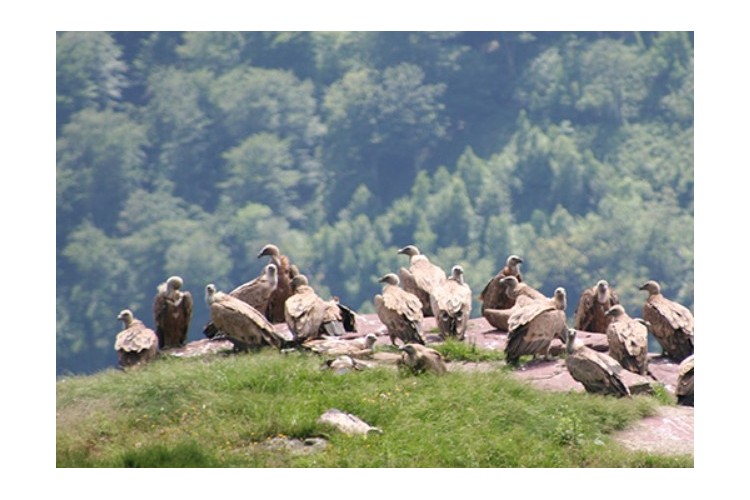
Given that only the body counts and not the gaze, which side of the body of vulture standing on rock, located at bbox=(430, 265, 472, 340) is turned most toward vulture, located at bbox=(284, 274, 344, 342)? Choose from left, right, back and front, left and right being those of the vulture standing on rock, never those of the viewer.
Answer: left

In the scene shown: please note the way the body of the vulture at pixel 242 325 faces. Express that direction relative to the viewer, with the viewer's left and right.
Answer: facing to the left of the viewer

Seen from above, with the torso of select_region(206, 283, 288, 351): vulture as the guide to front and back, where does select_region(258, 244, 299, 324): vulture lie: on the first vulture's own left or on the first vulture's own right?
on the first vulture's own right

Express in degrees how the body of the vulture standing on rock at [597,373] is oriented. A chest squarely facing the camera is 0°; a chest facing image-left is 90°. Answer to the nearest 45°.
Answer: approximately 135°

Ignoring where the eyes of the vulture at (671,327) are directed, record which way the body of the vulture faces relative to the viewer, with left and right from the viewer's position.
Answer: facing to the left of the viewer

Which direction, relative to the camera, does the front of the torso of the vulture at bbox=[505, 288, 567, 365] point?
to the viewer's right

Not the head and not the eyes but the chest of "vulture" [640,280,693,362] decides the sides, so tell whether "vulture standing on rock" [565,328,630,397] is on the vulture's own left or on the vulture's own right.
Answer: on the vulture's own left

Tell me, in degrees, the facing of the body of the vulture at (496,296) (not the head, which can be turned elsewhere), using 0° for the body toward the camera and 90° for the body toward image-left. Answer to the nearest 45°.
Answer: approximately 270°

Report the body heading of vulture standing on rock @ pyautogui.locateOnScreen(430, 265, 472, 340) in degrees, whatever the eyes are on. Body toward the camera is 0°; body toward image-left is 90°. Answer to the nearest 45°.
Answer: approximately 180°

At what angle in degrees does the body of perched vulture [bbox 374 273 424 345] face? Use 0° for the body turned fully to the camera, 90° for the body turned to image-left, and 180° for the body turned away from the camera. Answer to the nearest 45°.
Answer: approximately 135°
